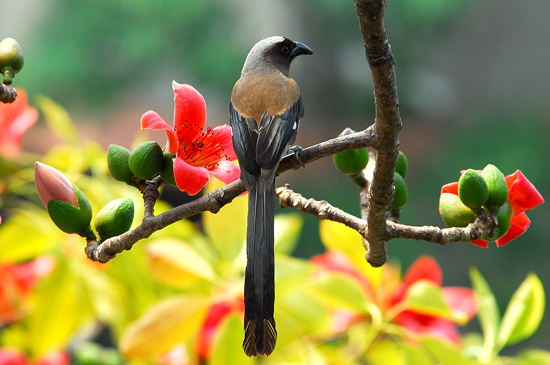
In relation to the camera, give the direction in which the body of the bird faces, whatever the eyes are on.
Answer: away from the camera
